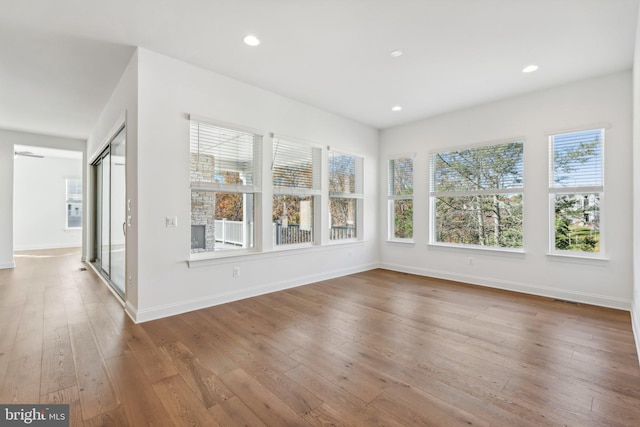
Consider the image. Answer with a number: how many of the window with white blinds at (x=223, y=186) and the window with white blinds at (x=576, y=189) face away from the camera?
0

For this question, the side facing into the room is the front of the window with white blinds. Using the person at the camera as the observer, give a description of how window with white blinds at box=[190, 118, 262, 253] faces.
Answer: facing the viewer and to the right of the viewer

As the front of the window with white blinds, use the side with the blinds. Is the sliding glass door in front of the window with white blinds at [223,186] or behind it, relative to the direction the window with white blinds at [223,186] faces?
behind

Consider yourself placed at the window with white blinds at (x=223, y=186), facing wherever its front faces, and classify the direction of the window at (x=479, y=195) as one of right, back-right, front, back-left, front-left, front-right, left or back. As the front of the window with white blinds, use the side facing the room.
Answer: front-left

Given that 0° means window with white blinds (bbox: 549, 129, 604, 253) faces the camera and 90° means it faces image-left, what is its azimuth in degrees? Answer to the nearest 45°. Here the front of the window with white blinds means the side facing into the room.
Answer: approximately 45°

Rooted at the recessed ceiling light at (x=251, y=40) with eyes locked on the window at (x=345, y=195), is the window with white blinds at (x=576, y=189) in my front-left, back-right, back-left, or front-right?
front-right

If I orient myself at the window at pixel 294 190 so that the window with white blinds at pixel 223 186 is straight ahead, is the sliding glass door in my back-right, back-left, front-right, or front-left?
front-right

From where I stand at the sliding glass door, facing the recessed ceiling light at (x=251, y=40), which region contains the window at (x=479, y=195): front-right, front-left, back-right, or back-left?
front-left

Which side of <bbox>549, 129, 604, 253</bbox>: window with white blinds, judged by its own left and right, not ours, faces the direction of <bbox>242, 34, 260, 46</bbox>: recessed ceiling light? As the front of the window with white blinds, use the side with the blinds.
front

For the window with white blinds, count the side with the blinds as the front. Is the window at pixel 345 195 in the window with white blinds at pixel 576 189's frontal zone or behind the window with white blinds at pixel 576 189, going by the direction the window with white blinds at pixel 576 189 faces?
frontal zone

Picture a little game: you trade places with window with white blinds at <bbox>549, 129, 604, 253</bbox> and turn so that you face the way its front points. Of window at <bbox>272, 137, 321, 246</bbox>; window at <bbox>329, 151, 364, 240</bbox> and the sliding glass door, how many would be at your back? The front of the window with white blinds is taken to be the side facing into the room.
0

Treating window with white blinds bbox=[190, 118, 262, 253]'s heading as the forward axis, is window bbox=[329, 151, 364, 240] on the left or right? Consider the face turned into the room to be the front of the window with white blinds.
on its left
